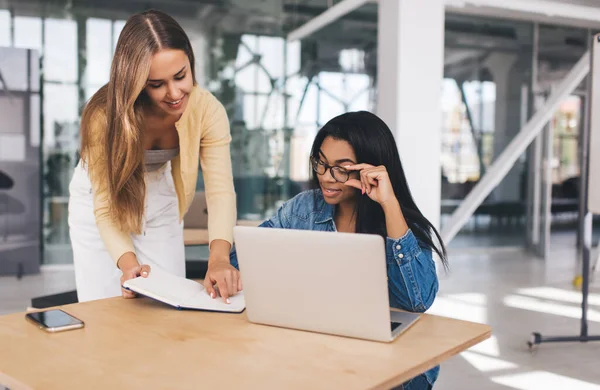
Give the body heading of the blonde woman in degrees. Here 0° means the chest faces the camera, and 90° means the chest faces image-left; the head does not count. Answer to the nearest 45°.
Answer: approximately 315°

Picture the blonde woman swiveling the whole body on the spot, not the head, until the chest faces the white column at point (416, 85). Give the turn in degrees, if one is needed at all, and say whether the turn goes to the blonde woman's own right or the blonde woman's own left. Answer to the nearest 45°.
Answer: approximately 90° to the blonde woman's own left

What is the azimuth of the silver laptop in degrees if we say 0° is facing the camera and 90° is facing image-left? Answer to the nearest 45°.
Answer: approximately 225°

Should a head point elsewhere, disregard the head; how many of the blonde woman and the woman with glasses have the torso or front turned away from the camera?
0

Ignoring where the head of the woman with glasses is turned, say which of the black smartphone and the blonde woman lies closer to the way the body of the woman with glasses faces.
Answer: the black smartphone

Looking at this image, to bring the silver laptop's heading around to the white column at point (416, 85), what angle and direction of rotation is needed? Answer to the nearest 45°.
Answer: approximately 45° to its left

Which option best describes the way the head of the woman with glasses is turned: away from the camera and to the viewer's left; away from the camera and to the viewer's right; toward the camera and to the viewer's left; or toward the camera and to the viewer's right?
toward the camera and to the viewer's left

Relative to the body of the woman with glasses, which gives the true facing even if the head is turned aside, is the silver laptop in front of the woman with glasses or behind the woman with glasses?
in front

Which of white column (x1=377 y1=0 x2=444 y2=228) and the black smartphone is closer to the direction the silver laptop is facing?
the white column

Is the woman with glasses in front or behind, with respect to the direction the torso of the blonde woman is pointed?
in front

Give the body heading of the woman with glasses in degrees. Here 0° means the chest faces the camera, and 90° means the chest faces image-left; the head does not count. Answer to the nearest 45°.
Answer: approximately 45°

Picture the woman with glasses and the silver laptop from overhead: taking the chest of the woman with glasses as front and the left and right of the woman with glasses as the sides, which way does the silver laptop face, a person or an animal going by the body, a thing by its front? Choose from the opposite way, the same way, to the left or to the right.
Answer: the opposite way

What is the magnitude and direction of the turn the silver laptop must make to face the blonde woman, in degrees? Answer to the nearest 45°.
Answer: approximately 90° to its left
